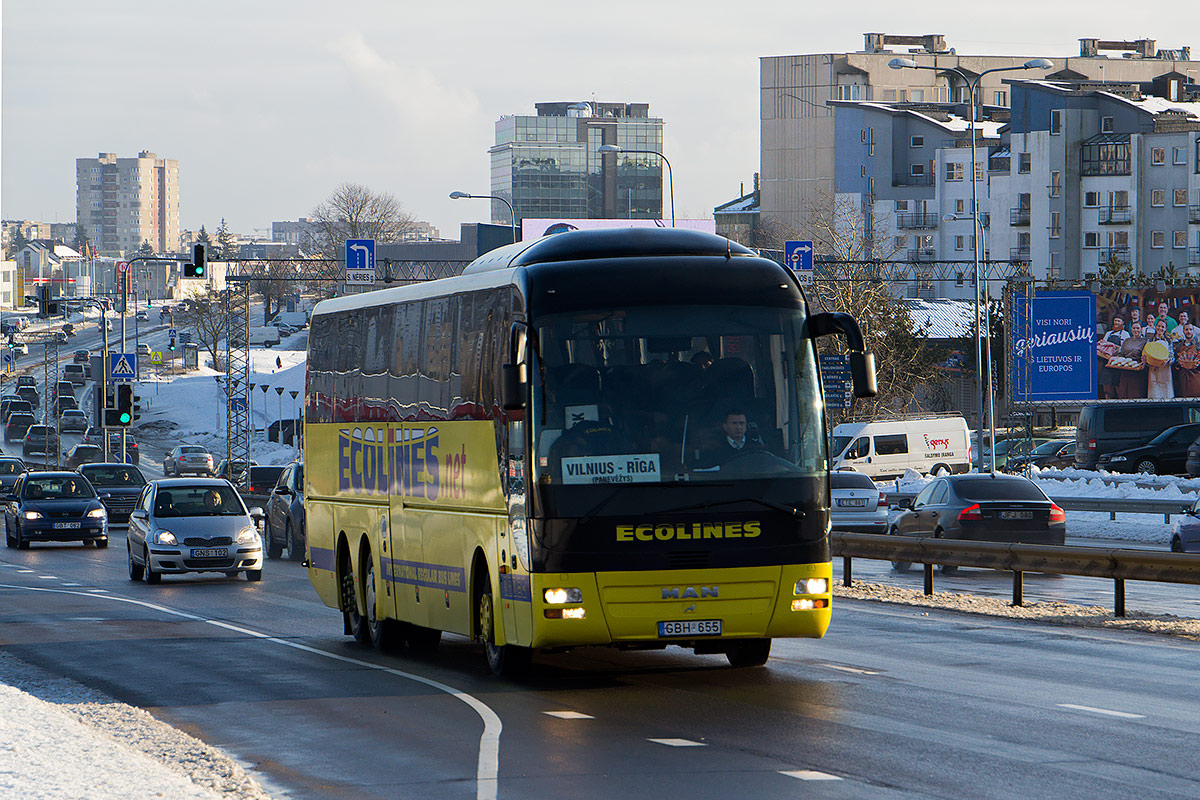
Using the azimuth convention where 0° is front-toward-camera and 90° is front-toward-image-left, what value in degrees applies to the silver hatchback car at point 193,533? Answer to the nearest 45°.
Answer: approximately 0°

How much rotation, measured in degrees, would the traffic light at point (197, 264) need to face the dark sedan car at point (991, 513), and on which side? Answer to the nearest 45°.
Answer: approximately 45° to its left

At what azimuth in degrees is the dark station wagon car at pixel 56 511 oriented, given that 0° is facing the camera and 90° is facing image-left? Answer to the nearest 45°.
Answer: approximately 0°

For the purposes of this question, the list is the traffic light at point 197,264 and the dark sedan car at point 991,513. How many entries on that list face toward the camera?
1

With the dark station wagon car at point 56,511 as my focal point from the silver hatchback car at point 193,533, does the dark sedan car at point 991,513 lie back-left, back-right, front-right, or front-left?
back-right

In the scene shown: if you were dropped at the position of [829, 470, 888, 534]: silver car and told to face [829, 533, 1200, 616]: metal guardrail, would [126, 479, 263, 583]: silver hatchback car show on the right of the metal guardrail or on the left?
right

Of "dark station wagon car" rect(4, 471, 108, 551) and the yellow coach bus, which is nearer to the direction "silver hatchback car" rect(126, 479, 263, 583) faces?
the yellow coach bus

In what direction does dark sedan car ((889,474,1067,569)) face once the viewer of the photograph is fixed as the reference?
facing away from the viewer and to the left of the viewer

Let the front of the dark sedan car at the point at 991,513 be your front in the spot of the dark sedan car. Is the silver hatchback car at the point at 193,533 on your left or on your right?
on your left

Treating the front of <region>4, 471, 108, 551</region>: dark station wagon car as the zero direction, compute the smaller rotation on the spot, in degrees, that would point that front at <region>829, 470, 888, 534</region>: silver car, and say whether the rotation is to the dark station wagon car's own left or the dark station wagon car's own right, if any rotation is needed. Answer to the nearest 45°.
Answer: approximately 45° to the dark station wagon car's own left
